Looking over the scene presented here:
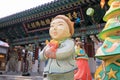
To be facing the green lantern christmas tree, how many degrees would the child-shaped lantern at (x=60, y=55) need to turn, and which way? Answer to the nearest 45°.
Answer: approximately 135° to its left

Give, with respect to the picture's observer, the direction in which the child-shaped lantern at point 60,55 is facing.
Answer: facing the viewer and to the left of the viewer

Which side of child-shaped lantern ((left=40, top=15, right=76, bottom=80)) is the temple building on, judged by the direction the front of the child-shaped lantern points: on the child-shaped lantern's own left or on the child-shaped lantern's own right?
on the child-shaped lantern's own right

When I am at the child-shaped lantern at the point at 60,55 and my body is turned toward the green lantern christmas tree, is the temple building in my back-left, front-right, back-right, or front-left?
back-left

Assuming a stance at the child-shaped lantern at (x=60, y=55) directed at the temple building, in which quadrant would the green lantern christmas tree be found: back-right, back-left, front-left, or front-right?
back-right
